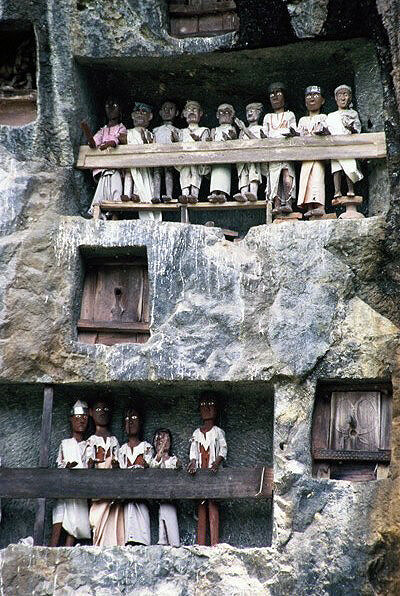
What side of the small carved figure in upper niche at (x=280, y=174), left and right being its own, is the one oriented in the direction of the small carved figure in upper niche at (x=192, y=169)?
right

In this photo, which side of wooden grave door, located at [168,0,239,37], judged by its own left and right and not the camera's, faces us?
front

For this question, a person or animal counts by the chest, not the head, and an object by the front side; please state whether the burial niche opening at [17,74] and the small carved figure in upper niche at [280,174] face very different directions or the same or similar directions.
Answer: same or similar directions

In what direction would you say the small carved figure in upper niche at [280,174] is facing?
toward the camera

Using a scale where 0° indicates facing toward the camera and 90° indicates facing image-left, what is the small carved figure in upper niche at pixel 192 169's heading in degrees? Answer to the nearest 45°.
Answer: approximately 0°

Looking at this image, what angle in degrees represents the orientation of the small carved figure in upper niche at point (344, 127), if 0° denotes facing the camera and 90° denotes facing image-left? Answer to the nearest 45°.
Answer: approximately 0°

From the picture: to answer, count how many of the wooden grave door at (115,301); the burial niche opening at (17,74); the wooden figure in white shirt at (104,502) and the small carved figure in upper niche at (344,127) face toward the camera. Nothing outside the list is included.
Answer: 4

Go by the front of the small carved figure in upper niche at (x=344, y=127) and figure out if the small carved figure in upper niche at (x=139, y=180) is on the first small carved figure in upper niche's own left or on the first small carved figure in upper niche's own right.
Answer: on the first small carved figure in upper niche's own right

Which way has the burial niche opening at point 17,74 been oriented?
toward the camera

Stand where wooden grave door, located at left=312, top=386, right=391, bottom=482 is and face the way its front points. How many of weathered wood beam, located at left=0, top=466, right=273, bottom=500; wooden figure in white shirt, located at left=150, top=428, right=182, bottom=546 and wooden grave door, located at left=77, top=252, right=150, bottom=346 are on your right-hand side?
3
